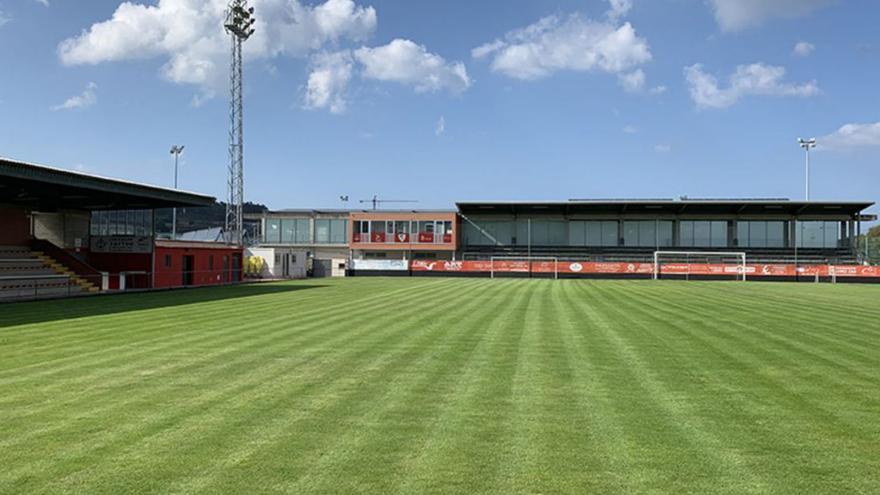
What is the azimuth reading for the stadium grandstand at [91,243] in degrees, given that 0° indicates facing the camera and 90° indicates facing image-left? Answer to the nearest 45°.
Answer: approximately 315°
